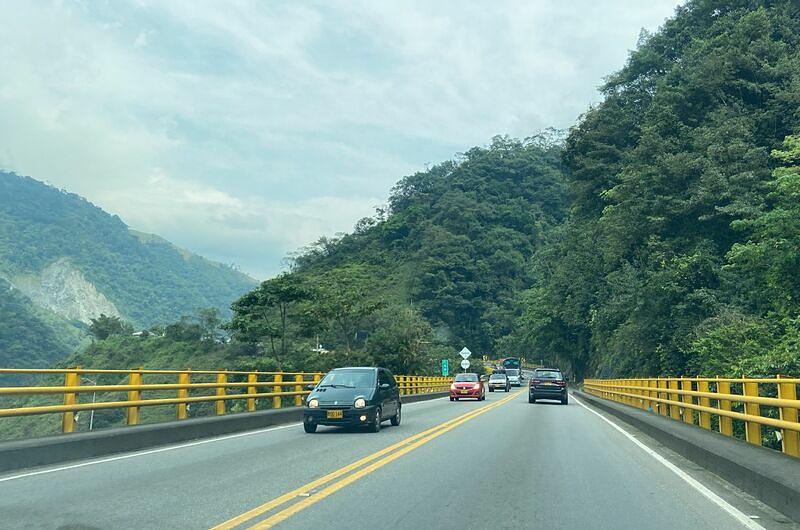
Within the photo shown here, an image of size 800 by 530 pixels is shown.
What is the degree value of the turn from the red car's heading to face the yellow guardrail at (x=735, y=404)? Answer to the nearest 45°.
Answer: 0° — it already faces it

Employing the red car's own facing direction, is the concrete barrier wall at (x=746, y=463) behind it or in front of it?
in front

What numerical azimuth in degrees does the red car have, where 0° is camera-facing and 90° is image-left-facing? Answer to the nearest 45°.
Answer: approximately 0°

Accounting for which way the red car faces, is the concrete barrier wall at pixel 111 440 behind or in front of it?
in front

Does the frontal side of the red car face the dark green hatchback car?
yes
